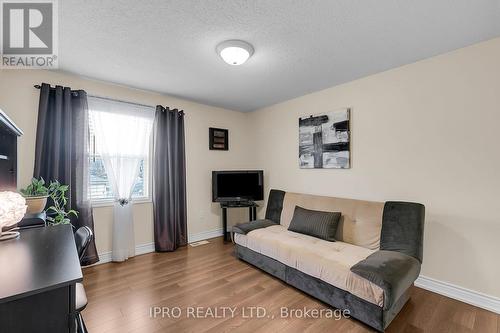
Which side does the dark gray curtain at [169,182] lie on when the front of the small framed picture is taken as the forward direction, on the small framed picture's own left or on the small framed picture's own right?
on the small framed picture's own right

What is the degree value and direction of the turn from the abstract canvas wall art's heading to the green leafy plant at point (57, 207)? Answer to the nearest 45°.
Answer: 0° — it already faces it

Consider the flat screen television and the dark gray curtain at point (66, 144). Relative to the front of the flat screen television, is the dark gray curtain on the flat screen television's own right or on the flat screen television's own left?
on the flat screen television's own right

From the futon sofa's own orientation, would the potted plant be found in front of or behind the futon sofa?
in front

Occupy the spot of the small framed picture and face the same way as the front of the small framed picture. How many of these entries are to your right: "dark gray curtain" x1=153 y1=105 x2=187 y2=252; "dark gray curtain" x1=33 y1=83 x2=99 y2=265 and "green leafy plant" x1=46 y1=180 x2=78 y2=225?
3

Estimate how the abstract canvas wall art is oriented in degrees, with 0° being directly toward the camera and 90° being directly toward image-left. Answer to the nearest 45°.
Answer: approximately 45°

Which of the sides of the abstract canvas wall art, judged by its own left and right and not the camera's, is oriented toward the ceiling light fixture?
front
